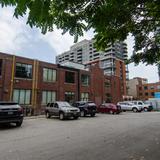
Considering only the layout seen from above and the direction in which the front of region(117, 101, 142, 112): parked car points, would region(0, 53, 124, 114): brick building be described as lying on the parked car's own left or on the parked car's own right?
on the parked car's own right

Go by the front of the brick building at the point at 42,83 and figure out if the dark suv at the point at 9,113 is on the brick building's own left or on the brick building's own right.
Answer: on the brick building's own right

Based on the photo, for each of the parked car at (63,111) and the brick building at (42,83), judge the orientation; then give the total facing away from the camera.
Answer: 0

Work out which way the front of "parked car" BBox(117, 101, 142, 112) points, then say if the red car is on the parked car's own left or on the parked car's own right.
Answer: on the parked car's own right

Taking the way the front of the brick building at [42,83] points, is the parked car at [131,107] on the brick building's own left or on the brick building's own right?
on the brick building's own left

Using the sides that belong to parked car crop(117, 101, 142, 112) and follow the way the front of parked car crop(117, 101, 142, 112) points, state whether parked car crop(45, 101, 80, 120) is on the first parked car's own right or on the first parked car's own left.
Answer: on the first parked car's own right
